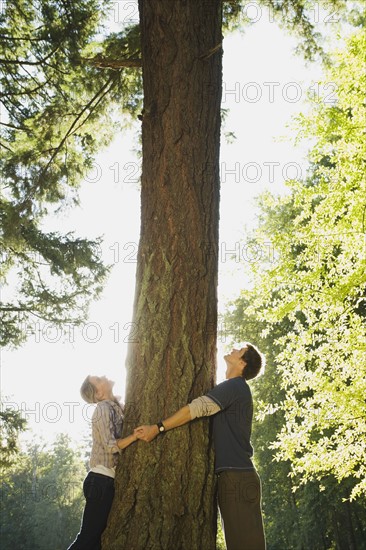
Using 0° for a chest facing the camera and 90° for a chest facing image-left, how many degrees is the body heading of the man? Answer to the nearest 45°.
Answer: approximately 90°

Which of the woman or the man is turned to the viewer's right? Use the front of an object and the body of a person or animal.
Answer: the woman

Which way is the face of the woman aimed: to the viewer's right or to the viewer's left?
to the viewer's right

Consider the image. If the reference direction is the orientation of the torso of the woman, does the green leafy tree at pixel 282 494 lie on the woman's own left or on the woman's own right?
on the woman's own left

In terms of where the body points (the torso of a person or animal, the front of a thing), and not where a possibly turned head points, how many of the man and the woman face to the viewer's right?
1

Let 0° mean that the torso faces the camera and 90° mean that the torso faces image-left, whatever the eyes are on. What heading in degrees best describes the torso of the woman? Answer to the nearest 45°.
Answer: approximately 270°

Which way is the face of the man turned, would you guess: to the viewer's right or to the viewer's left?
to the viewer's left

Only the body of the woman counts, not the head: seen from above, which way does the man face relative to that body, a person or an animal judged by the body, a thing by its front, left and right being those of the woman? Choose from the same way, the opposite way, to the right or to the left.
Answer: the opposite way

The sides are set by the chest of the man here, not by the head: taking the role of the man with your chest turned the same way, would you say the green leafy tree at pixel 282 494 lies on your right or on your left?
on your right
